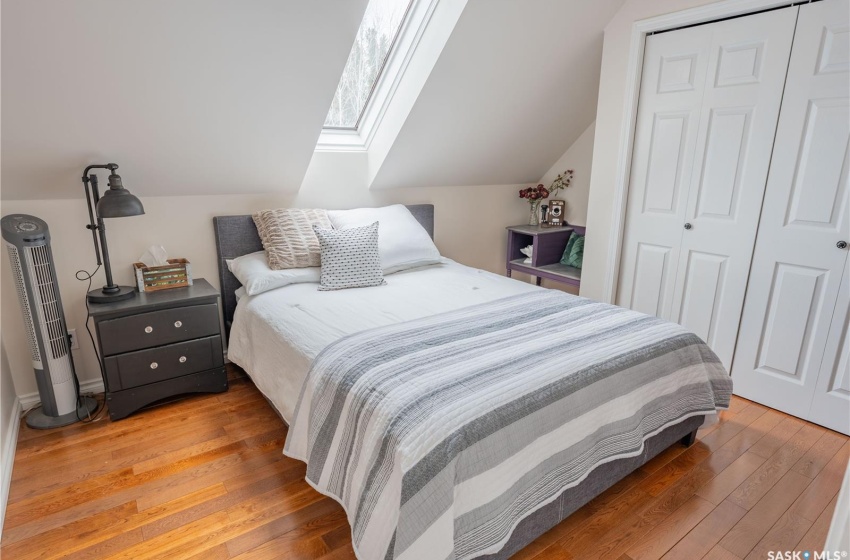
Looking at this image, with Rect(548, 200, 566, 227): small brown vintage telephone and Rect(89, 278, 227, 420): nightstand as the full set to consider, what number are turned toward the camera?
2

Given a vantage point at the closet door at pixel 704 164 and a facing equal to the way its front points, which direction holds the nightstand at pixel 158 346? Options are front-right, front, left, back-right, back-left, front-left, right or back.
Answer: front

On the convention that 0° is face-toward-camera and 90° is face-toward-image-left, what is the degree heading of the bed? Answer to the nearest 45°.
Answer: approximately 315°

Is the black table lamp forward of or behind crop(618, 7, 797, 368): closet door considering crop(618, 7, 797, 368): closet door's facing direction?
forward

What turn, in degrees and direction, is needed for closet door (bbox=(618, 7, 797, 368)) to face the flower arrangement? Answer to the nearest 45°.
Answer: approximately 90° to its right

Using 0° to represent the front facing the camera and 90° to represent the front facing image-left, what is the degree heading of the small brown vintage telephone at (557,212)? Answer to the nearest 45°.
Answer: approximately 0°

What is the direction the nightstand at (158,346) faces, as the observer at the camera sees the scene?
facing the viewer

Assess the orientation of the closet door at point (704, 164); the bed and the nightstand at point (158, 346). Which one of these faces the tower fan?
the closet door

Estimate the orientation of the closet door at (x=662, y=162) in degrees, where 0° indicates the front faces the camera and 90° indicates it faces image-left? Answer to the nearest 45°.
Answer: approximately 45°

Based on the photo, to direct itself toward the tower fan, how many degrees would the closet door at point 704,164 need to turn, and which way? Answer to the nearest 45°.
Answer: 0° — it already faces it

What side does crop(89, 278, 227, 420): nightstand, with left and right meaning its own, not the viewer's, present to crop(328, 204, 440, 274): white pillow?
left

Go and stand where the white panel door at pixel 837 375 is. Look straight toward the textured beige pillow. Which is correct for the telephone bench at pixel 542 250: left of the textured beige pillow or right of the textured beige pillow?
right
